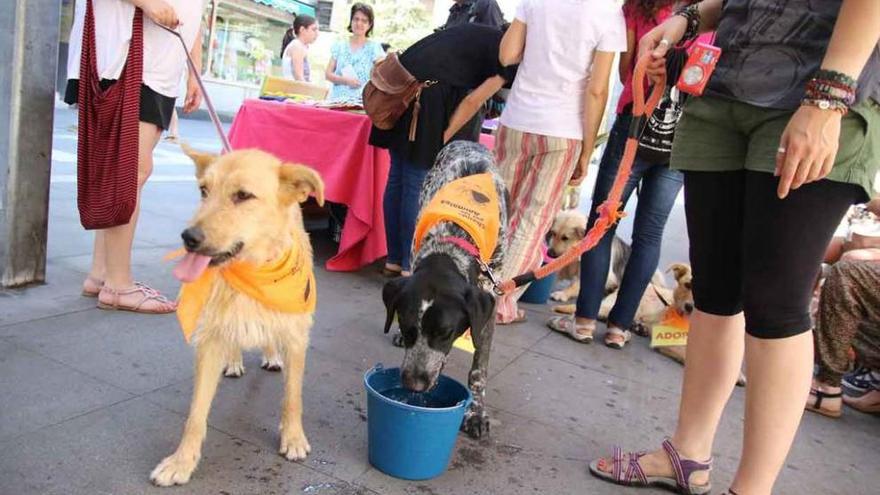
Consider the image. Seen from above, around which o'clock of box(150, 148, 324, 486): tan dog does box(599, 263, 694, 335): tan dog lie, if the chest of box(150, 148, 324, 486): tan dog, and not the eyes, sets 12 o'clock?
box(599, 263, 694, 335): tan dog is roughly at 8 o'clock from box(150, 148, 324, 486): tan dog.

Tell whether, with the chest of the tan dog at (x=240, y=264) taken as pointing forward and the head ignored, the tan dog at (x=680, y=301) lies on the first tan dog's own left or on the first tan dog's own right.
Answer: on the first tan dog's own left

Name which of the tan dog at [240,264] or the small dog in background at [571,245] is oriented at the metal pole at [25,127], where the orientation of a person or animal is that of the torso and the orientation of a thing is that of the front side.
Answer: the small dog in background

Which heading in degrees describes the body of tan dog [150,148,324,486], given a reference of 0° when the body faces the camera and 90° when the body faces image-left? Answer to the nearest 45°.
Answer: approximately 0°

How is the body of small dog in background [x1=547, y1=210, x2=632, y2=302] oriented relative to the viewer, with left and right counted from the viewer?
facing the viewer and to the left of the viewer

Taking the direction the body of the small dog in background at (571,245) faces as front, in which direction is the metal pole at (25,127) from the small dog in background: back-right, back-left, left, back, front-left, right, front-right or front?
front

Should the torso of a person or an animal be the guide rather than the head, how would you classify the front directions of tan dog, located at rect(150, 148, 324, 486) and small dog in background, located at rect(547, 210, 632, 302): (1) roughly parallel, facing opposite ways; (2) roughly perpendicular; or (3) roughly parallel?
roughly perpendicular

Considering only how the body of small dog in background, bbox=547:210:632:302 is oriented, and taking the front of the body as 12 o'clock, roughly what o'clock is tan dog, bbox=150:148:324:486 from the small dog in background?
The tan dog is roughly at 11 o'clock from the small dog in background.
